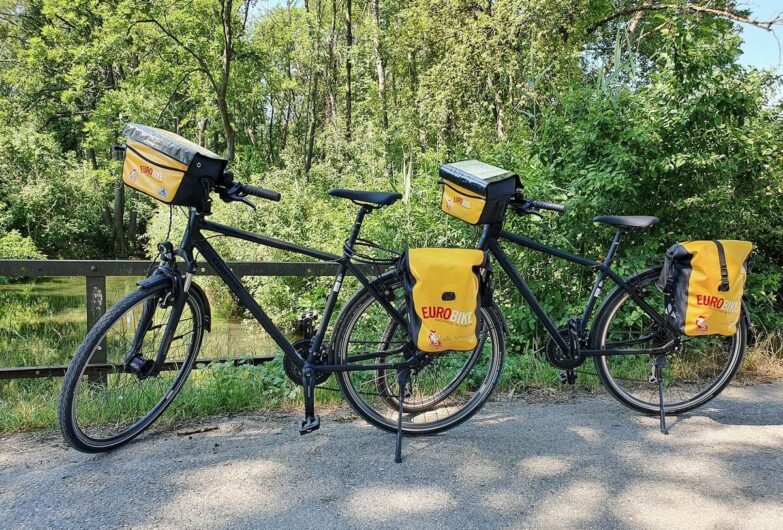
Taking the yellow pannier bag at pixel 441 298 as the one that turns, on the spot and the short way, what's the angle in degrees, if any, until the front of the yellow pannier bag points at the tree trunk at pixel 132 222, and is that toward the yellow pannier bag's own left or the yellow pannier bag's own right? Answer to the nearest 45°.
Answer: approximately 135° to the yellow pannier bag's own right

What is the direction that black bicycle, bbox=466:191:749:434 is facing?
to the viewer's left

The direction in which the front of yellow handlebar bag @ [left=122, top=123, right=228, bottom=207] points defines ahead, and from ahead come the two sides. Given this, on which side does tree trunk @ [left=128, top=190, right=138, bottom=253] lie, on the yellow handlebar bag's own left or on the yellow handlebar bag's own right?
on the yellow handlebar bag's own right

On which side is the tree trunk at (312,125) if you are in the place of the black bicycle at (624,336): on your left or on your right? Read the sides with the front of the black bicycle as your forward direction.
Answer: on your right

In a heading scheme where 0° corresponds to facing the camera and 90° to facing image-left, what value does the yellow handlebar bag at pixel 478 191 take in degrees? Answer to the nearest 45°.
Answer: approximately 45°

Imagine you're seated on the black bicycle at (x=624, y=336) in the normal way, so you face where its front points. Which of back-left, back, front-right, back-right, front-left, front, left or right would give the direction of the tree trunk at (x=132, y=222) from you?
front-right

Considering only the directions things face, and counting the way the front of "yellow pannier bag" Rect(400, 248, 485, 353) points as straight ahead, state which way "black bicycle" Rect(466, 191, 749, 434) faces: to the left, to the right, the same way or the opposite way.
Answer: to the right

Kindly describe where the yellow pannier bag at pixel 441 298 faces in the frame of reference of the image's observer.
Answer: facing the viewer

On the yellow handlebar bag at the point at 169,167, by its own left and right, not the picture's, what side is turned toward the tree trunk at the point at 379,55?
back

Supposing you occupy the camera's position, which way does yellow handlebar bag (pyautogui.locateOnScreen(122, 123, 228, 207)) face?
facing the viewer and to the left of the viewer

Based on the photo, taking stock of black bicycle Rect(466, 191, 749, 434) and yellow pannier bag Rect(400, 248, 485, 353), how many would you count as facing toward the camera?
1

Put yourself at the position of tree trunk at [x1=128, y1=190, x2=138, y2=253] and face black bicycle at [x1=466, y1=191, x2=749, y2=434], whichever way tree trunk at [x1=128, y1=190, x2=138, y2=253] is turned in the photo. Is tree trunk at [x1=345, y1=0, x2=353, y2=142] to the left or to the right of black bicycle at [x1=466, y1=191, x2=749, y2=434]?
left

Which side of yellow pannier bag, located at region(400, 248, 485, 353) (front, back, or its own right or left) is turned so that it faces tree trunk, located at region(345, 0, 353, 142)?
back

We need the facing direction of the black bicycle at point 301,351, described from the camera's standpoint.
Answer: facing to the left of the viewer

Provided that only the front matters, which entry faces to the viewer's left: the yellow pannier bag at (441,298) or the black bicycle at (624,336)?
the black bicycle

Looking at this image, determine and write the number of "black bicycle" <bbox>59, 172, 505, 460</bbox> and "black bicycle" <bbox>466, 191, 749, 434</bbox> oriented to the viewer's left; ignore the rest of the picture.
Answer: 2

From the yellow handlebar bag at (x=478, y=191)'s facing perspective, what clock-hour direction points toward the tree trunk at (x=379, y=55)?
The tree trunk is roughly at 4 o'clock from the yellow handlebar bag.
